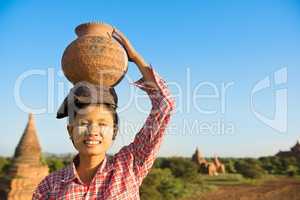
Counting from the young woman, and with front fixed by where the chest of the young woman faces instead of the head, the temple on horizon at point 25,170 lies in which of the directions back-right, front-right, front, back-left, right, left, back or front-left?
back

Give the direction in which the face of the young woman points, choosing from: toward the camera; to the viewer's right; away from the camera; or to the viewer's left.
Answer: toward the camera

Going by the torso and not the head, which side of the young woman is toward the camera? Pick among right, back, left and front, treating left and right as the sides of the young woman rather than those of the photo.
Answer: front
